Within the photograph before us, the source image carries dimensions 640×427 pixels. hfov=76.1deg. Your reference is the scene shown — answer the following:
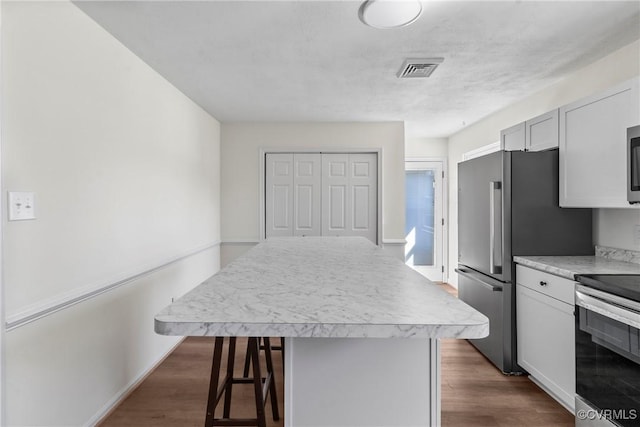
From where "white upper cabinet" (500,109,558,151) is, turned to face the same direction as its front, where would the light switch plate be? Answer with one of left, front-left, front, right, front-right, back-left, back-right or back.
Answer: front

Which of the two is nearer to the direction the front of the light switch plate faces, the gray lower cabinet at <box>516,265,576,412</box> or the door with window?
the gray lower cabinet

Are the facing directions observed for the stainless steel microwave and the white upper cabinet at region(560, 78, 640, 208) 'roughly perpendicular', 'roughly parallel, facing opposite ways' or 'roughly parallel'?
roughly parallel

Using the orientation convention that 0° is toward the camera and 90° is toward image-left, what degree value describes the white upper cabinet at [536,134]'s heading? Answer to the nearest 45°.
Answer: approximately 45°

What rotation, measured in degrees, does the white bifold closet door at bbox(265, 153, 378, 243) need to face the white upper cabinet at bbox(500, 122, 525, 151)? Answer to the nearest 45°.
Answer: approximately 45° to its left

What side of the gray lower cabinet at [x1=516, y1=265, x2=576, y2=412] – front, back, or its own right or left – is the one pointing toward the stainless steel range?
left

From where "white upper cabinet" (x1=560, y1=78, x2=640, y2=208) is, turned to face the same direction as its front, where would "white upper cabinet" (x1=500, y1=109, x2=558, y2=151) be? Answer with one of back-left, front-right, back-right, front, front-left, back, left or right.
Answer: right

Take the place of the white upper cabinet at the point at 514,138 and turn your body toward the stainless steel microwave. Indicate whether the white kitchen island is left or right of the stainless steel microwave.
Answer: right

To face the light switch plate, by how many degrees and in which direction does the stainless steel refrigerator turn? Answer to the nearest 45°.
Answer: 0° — it already faces it

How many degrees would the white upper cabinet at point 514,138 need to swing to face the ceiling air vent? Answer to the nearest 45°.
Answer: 0° — it already faces it

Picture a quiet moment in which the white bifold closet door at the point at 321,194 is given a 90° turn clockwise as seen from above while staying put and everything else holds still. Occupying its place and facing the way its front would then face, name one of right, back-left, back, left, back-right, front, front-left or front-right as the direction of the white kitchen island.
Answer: left

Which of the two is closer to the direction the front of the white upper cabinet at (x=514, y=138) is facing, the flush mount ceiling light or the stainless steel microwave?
the flush mount ceiling light

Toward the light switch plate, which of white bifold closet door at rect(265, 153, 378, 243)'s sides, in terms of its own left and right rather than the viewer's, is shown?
front

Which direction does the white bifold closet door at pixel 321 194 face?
toward the camera

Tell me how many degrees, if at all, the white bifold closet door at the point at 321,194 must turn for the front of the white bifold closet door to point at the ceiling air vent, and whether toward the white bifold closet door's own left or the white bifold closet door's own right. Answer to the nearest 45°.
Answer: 0° — it already faces it

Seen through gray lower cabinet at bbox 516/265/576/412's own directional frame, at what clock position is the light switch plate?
The light switch plate is roughly at 12 o'clock from the gray lower cabinet.

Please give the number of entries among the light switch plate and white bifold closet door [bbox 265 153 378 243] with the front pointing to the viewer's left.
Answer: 0

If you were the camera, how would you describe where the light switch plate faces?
facing the viewer and to the right of the viewer
